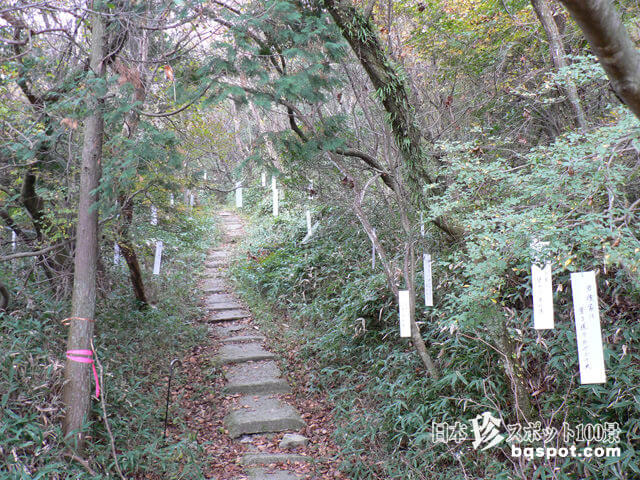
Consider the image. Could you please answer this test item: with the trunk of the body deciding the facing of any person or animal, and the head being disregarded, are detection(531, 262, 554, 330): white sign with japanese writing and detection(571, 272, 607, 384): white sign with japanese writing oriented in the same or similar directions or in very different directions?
same or similar directions

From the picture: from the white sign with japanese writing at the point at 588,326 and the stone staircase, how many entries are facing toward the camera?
2

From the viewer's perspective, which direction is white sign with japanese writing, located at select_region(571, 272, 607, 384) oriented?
toward the camera

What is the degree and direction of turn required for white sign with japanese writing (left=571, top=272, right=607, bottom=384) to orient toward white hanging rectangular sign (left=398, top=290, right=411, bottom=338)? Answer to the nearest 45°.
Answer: approximately 135° to its right

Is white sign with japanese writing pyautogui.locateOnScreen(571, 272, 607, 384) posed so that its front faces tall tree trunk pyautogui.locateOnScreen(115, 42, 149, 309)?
no

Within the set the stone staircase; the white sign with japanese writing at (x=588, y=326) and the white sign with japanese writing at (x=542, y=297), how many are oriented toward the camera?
3

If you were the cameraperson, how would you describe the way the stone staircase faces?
facing the viewer

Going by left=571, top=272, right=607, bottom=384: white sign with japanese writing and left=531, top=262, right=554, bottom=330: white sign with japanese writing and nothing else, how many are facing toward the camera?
2

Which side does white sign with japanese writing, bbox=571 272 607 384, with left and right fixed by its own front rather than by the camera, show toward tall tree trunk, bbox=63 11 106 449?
right

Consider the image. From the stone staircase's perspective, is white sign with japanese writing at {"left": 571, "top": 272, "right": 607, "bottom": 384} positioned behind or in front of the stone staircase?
in front

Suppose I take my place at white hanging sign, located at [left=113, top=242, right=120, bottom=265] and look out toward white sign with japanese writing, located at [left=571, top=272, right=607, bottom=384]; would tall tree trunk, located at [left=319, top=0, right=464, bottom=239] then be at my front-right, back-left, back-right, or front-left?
front-left
